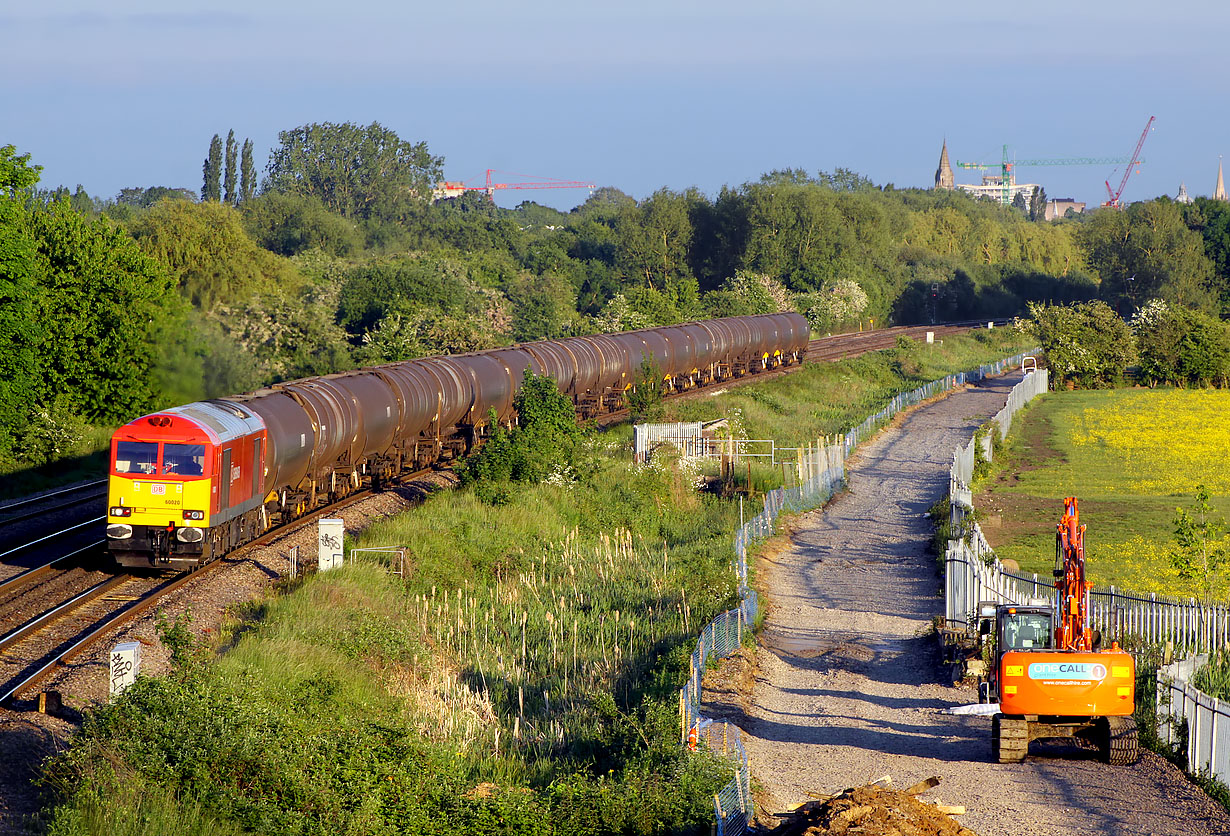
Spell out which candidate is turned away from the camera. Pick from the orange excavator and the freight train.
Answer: the orange excavator

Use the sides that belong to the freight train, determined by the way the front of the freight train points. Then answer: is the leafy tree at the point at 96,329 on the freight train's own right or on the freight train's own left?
on the freight train's own right

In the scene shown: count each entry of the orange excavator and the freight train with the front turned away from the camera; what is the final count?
1

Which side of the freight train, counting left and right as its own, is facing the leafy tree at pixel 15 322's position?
right

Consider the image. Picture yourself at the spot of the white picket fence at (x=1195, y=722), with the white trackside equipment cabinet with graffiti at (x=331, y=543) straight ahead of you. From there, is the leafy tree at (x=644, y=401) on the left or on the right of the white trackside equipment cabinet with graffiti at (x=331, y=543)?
right

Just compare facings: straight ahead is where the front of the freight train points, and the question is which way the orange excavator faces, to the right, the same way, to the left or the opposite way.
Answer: the opposite way

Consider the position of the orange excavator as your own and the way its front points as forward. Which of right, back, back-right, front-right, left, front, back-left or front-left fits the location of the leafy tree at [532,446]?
front-left

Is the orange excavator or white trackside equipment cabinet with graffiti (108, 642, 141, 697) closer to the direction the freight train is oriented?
the white trackside equipment cabinet with graffiti

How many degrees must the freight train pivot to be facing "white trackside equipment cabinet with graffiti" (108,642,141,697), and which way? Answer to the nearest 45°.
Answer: approximately 45° to its left

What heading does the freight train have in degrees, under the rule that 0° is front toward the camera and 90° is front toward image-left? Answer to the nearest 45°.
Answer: approximately 45°

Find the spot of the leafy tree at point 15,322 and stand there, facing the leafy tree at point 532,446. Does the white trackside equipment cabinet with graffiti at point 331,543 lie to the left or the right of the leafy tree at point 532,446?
right

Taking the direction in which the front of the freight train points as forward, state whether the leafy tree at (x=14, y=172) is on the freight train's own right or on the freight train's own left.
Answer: on the freight train's own right

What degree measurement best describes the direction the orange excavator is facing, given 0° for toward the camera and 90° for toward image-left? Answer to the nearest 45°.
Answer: approximately 180°

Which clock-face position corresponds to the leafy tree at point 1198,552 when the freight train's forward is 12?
The leafy tree is roughly at 10 o'clock from the freight train.
